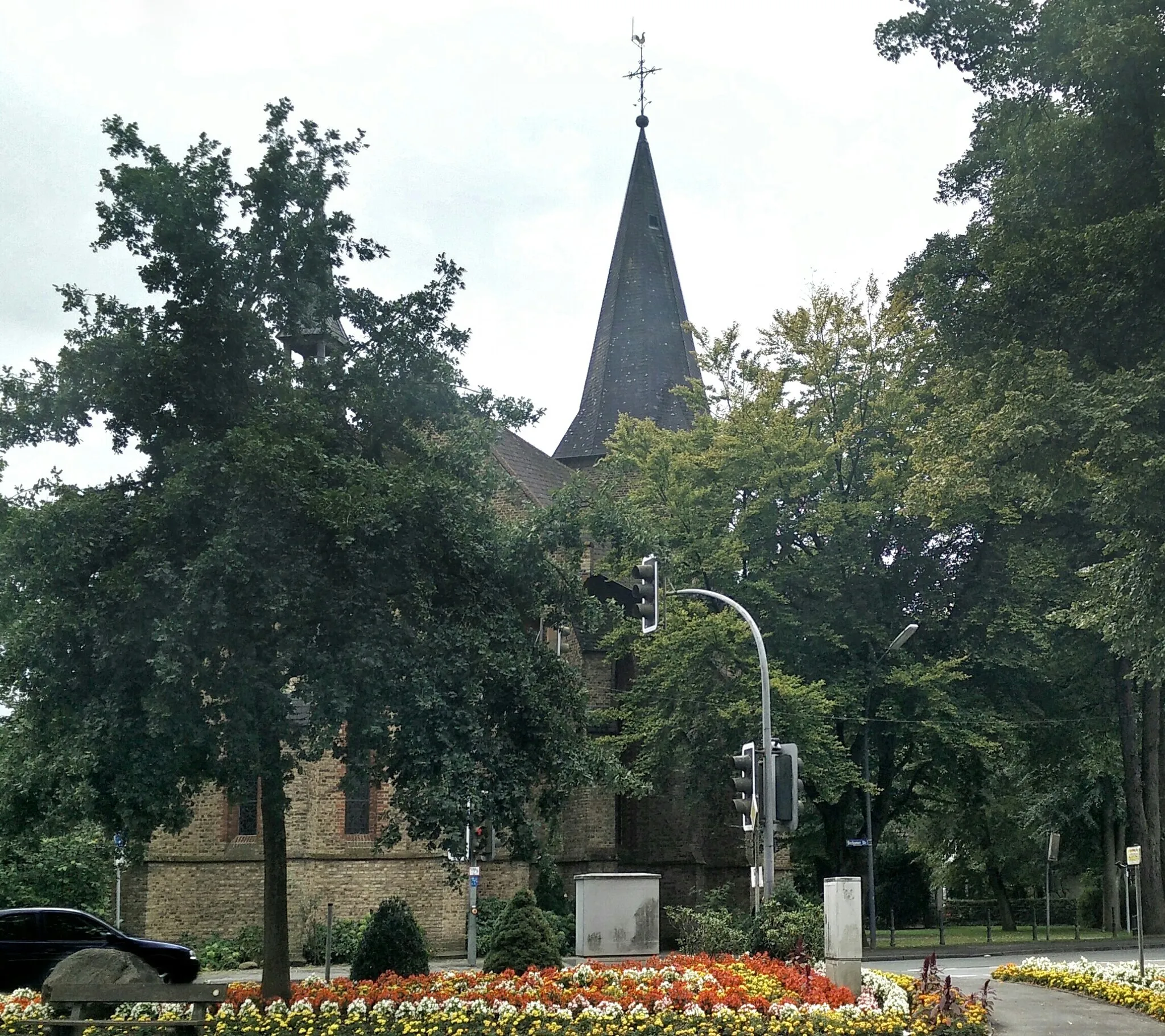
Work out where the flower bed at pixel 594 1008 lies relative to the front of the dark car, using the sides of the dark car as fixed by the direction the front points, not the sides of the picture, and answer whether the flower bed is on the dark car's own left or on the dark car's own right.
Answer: on the dark car's own right

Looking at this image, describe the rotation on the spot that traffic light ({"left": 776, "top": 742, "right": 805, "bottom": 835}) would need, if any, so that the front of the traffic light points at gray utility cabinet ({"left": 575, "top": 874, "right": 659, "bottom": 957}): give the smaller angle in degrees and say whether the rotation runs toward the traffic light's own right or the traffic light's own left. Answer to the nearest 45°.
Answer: approximately 90° to the traffic light's own left

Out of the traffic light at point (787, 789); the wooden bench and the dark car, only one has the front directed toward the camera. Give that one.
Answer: the wooden bench

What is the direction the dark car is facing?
to the viewer's right

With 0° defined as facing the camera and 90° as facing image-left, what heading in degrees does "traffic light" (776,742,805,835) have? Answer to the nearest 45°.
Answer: approximately 225°

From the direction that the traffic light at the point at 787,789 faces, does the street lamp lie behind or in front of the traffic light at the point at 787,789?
in front

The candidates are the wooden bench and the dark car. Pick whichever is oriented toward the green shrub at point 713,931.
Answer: the dark car

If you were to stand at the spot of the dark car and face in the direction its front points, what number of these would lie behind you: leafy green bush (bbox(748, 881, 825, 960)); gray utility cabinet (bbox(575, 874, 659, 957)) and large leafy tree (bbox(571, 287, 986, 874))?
0

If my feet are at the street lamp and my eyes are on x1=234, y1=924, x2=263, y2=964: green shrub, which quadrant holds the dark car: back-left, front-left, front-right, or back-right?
front-left

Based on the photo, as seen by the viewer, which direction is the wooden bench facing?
toward the camera
